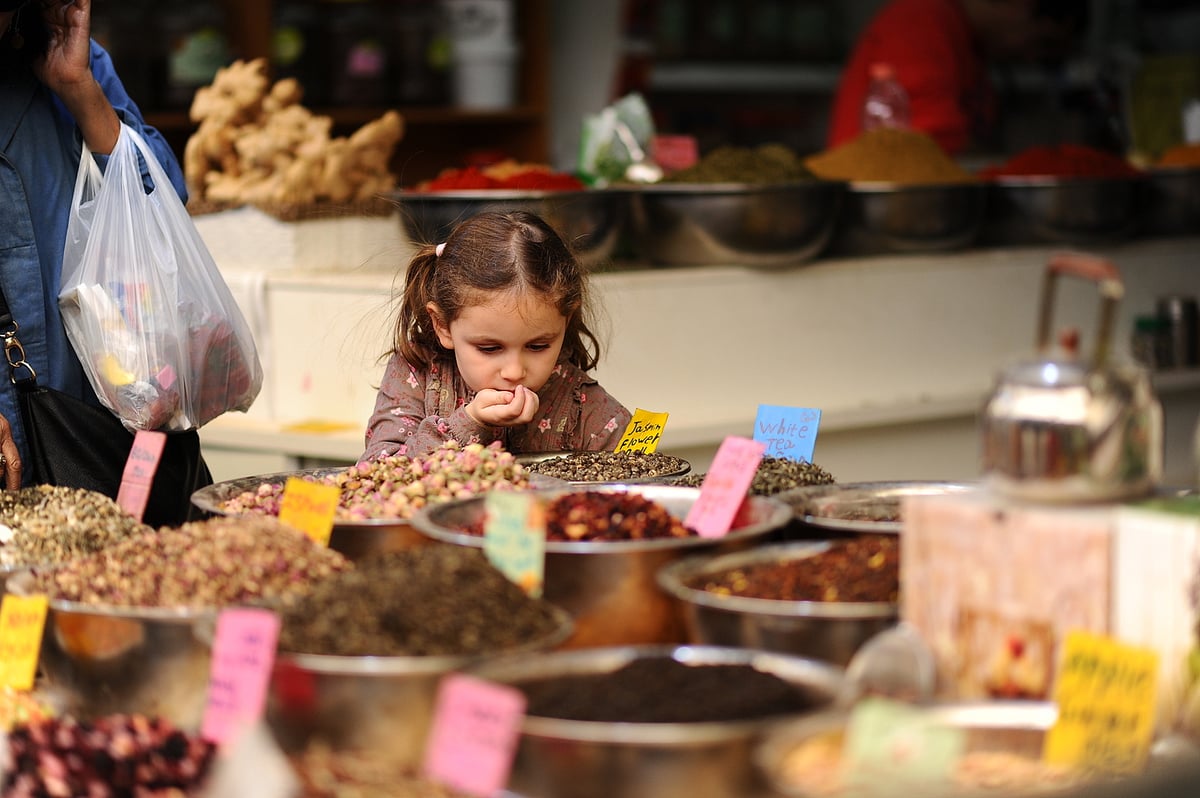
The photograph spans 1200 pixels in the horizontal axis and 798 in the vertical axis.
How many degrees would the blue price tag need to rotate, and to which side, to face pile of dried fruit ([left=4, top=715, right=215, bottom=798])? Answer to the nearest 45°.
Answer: approximately 45° to its right

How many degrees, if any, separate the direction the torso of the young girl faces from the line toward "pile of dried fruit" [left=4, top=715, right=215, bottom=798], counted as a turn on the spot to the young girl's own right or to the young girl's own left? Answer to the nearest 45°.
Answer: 0° — they already face it

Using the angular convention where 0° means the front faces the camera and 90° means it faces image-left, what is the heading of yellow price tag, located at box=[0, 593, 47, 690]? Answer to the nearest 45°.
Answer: approximately 0°

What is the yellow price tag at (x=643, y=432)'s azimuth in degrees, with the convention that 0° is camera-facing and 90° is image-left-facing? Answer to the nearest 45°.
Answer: approximately 0°
